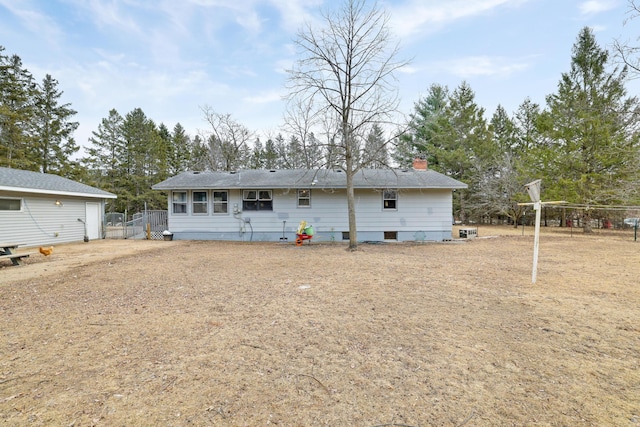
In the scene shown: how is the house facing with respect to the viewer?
away from the camera

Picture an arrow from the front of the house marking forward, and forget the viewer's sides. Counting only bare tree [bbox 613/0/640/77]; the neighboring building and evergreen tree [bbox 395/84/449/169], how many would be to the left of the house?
1

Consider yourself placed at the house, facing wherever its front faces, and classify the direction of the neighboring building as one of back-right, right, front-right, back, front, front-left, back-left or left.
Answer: left

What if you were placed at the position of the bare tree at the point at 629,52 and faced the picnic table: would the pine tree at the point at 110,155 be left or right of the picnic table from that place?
right
